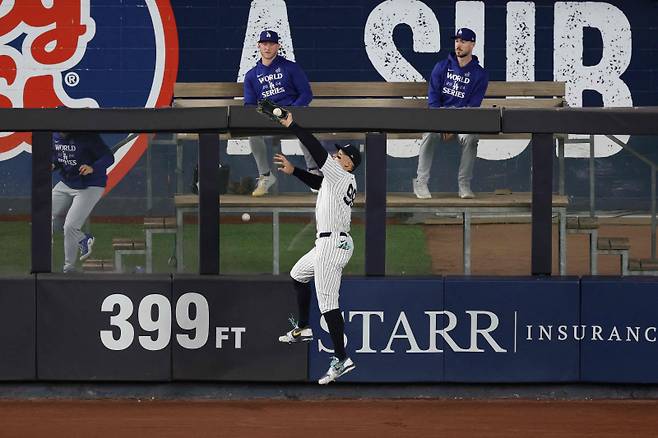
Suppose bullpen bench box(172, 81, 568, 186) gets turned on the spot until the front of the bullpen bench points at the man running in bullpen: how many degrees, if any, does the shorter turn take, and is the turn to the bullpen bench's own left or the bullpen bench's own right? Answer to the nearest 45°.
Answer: approximately 45° to the bullpen bench's own right

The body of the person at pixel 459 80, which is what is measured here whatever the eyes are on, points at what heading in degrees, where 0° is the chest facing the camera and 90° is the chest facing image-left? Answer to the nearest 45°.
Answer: approximately 0°

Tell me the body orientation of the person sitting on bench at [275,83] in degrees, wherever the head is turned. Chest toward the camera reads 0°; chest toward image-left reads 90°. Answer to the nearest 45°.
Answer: approximately 0°

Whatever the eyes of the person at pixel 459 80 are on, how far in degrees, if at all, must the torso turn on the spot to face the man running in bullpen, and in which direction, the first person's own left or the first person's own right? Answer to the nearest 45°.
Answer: approximately 45° to the first person's own right

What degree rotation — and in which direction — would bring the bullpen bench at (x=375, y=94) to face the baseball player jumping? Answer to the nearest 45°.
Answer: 0° — it already faces them

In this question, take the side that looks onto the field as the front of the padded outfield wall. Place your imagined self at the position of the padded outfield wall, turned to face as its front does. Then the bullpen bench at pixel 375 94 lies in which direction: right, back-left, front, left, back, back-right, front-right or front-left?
back
